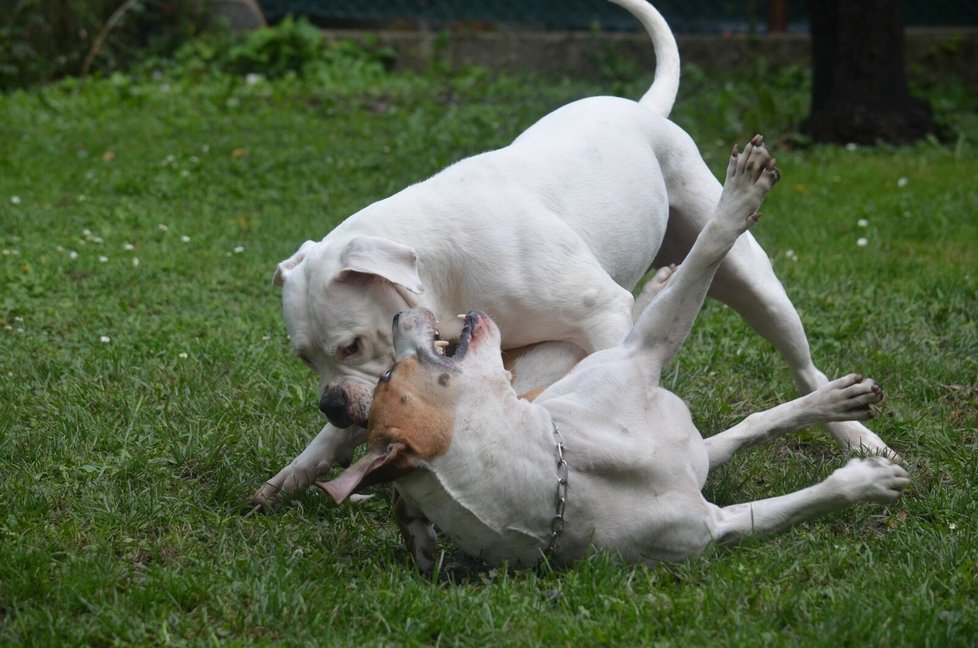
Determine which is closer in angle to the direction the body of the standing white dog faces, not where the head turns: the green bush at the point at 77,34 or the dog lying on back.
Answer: the dog lying on back

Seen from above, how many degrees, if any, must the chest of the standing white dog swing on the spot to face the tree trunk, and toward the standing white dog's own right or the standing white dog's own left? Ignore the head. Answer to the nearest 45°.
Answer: approximately 180°

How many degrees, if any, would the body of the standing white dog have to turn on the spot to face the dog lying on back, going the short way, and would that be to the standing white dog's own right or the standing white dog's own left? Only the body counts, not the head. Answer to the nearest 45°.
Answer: approximately 45° to the standing white dog's own left

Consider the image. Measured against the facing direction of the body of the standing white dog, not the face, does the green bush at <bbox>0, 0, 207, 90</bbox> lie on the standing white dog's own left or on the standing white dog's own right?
on the standing white dog's own right

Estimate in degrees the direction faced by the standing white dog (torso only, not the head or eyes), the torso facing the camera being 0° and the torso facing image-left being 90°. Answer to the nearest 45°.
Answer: approximately 45°

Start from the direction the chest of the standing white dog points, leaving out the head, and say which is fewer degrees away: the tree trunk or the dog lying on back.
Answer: the dog lying on back
